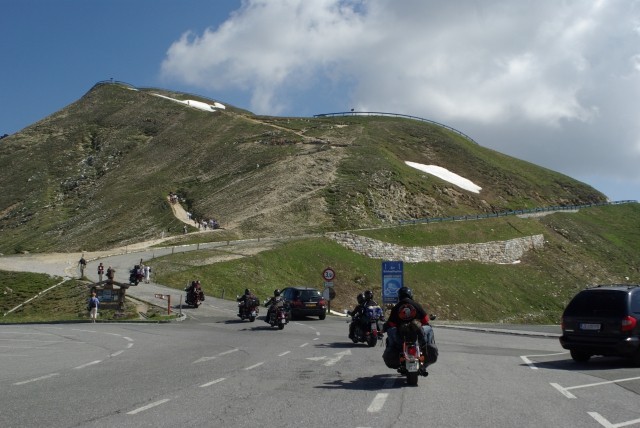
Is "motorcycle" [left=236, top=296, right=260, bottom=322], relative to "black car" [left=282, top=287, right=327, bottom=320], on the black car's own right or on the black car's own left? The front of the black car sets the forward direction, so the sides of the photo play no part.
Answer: on the black car's own left

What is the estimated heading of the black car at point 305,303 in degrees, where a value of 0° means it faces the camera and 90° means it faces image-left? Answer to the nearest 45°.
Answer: approximately 135°

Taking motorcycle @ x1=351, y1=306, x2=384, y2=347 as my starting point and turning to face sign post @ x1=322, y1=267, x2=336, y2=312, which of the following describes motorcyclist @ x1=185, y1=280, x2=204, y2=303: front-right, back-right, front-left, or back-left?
front-left

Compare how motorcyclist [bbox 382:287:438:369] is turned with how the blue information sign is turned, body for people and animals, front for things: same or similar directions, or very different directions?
very different directions

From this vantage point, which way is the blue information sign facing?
toward the camera

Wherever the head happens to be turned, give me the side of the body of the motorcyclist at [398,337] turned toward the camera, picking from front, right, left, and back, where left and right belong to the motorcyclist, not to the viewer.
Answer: back

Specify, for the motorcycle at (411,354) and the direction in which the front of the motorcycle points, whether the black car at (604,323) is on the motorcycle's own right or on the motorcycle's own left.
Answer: on the motorcycle's own right

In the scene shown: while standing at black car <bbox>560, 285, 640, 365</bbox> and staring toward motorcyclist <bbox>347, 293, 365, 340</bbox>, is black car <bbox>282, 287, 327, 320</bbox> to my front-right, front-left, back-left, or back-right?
front-right

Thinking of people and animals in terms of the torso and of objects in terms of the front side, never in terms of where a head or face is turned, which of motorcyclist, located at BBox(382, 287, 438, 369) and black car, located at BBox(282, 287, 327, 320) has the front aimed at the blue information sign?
the motorcyclist

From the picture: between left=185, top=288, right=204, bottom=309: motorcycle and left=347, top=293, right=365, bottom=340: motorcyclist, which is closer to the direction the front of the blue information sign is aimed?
the motorcyclist

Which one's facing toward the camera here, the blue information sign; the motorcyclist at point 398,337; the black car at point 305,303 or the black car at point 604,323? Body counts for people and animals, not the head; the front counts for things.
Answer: the blue information sign

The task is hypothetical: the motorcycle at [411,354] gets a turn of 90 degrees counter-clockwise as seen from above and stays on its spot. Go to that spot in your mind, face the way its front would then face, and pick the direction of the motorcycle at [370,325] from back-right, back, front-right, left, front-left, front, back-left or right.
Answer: right

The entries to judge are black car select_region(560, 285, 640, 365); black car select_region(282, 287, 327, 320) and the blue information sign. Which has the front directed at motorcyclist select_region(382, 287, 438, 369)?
the blue information sign

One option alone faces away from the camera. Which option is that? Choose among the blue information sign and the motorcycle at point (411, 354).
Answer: the motorcycle

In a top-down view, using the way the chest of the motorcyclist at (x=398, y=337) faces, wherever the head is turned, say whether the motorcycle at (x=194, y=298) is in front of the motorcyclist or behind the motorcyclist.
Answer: in front

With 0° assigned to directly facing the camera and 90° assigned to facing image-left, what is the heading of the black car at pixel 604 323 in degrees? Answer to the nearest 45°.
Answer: approximately 225°

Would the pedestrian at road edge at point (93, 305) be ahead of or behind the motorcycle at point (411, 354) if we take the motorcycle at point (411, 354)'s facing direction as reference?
ahead

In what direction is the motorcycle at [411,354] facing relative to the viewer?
away from the camera

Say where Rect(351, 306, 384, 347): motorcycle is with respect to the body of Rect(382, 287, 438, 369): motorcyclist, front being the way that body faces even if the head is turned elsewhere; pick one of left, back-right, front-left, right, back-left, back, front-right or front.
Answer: front

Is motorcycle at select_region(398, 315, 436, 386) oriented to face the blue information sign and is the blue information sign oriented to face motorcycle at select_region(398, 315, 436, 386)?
yes

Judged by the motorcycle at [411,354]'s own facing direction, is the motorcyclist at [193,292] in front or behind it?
in front
